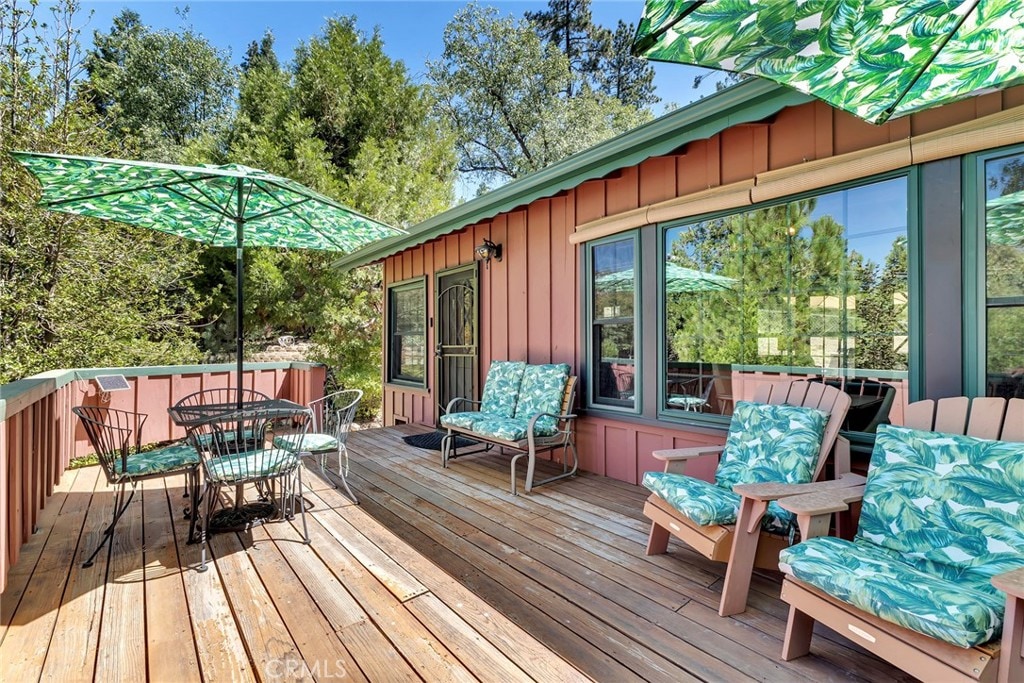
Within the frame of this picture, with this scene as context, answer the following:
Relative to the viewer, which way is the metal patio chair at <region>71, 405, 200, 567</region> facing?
to the viewer's right

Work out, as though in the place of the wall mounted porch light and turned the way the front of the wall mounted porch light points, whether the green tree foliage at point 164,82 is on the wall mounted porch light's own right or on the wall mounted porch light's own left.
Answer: on the wall mounted porch light's own right

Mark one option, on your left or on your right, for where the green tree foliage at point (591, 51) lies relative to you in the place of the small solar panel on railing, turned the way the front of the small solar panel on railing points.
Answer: on your left

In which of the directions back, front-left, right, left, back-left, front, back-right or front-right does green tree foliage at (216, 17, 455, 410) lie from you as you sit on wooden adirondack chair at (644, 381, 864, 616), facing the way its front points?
right

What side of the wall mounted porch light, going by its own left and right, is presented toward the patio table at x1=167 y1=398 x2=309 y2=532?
front

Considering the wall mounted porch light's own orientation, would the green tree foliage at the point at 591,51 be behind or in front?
behind

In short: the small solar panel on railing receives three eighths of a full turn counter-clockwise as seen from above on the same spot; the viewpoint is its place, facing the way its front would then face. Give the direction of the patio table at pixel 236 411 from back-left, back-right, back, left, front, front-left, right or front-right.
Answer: back-right

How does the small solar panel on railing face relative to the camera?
toward the camera

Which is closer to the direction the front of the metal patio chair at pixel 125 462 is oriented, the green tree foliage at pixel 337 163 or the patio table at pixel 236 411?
the patio table

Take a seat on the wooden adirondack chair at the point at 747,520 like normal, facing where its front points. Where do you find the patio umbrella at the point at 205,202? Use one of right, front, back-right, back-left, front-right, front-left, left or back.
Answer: front-right

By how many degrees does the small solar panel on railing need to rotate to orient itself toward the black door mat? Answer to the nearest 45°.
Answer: approximately 45° to its left

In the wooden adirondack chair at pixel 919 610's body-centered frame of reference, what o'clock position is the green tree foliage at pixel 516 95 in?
The green tree foliage is roughly at 3 o'clock from the wooden adirondack chair.

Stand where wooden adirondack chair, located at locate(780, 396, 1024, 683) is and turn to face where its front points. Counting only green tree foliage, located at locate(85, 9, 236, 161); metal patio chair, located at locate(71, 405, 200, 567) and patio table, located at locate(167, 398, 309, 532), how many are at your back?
0

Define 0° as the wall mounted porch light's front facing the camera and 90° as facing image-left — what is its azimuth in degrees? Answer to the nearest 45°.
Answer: approximately 45°

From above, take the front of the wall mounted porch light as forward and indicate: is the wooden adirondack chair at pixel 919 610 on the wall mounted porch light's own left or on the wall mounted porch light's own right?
on the wall mounted porch light's own left

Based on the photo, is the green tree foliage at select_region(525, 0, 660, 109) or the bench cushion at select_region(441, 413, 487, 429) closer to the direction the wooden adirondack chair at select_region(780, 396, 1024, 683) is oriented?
the bench cushion
